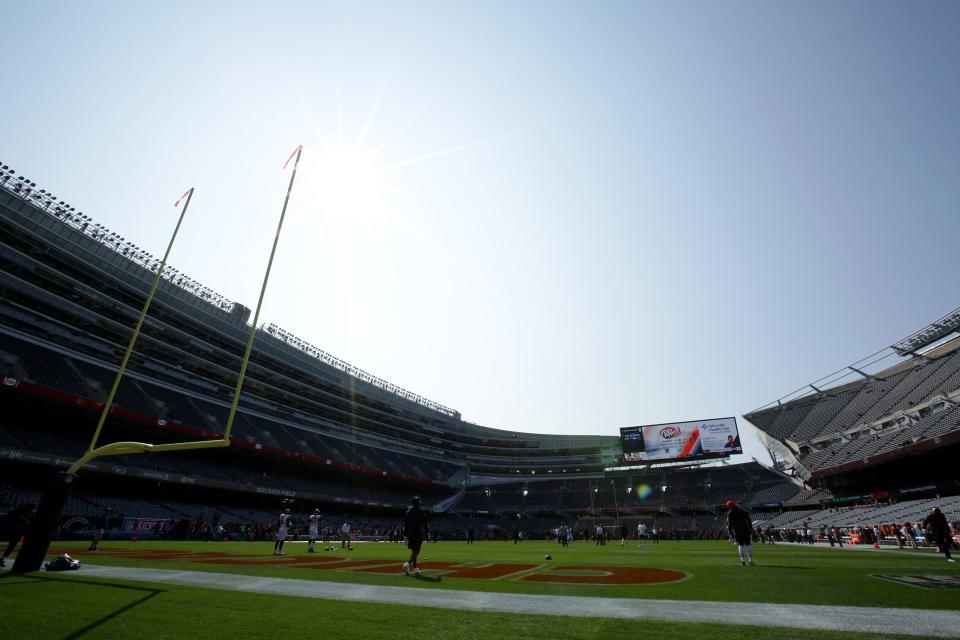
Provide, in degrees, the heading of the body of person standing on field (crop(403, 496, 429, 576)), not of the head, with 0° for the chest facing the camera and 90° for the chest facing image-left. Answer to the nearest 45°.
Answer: approximately 180°

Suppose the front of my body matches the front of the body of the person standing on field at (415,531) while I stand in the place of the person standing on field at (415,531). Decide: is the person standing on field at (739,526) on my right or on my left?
on my right
